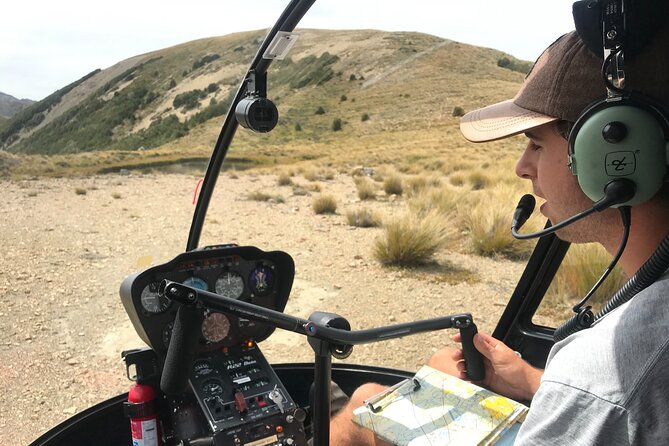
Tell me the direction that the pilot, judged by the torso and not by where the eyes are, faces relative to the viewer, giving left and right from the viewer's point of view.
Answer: facing to the left of the viewer

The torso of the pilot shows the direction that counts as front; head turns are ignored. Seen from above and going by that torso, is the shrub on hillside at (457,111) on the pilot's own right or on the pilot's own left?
on the pilot's own right

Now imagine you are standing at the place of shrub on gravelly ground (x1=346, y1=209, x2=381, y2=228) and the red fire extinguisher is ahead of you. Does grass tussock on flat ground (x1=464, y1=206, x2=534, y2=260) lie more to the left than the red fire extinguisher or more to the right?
left
